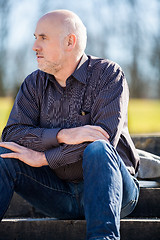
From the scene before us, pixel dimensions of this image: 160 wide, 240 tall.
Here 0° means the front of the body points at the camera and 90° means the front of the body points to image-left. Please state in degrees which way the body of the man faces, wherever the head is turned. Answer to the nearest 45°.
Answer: approximately 45°

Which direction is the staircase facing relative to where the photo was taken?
toward the camera

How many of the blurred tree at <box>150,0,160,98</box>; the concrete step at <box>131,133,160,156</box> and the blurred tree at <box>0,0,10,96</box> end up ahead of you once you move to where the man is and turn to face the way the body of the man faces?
0

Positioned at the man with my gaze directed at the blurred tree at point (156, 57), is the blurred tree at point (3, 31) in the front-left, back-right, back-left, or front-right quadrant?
front-left

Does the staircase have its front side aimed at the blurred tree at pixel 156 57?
no

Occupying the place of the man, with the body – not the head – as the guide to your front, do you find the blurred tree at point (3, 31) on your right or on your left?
on your right

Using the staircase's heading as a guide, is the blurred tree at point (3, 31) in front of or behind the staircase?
behind

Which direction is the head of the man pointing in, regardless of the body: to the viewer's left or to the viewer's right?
to the viewer's left
